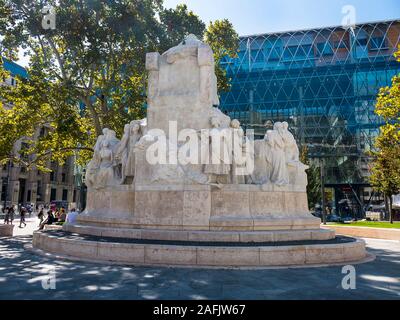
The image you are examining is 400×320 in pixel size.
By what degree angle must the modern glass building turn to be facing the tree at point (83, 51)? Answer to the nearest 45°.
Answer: approximately 45° to its right

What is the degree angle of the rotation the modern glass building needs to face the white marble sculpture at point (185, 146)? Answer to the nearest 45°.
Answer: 0° — it already faces it

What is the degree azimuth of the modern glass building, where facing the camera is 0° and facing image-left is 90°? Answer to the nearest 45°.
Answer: approximately 0°

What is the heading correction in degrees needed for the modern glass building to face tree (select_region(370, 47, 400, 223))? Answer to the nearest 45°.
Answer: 0° — it already faces it

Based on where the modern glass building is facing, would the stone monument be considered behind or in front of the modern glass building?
in front

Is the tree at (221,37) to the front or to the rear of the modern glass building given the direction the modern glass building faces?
to the front
